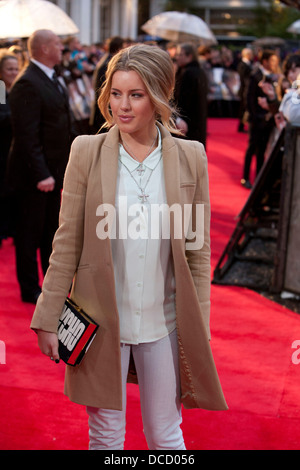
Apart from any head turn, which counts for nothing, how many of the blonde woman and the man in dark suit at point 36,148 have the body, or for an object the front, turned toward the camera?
1

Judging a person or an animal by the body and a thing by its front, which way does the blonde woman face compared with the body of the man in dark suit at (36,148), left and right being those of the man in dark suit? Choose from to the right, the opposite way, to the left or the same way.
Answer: to the right

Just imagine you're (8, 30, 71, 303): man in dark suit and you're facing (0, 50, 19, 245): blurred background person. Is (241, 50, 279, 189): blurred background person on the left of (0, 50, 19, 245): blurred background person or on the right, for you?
right

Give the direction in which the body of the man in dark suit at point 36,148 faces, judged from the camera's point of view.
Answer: to the viewer's right

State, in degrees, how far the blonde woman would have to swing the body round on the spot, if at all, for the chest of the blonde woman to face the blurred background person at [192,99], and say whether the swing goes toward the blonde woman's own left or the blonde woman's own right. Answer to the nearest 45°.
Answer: approximately 180°

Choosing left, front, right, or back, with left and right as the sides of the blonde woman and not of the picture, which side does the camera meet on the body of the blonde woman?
front

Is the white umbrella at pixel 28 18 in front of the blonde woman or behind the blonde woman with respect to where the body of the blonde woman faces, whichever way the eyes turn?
behind

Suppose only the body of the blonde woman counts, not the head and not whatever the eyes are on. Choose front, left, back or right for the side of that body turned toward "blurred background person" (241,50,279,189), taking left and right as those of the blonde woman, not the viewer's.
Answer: back

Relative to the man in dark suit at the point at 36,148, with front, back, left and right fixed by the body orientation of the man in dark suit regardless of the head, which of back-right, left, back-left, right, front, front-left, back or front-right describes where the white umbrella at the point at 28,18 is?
left

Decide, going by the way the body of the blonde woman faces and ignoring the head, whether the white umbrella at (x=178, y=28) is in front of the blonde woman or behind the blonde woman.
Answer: behind

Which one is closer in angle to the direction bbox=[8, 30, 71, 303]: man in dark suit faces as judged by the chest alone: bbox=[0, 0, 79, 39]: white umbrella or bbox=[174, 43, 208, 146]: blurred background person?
the blurred background person

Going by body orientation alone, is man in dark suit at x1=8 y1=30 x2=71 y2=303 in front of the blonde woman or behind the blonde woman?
behind

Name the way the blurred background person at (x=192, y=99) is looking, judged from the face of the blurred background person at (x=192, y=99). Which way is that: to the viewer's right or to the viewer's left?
to the viewer's left

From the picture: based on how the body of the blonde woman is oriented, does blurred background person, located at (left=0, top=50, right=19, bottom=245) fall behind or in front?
behind

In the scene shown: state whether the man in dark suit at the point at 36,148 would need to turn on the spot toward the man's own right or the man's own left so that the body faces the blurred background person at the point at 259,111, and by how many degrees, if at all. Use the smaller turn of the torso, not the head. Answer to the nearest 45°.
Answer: approximately 45° to the man's own left

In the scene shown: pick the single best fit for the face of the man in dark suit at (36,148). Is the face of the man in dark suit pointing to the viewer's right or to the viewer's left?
to the viewer's right

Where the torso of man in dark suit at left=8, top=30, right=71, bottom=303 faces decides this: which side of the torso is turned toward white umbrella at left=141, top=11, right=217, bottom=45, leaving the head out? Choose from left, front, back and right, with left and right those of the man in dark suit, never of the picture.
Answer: left
